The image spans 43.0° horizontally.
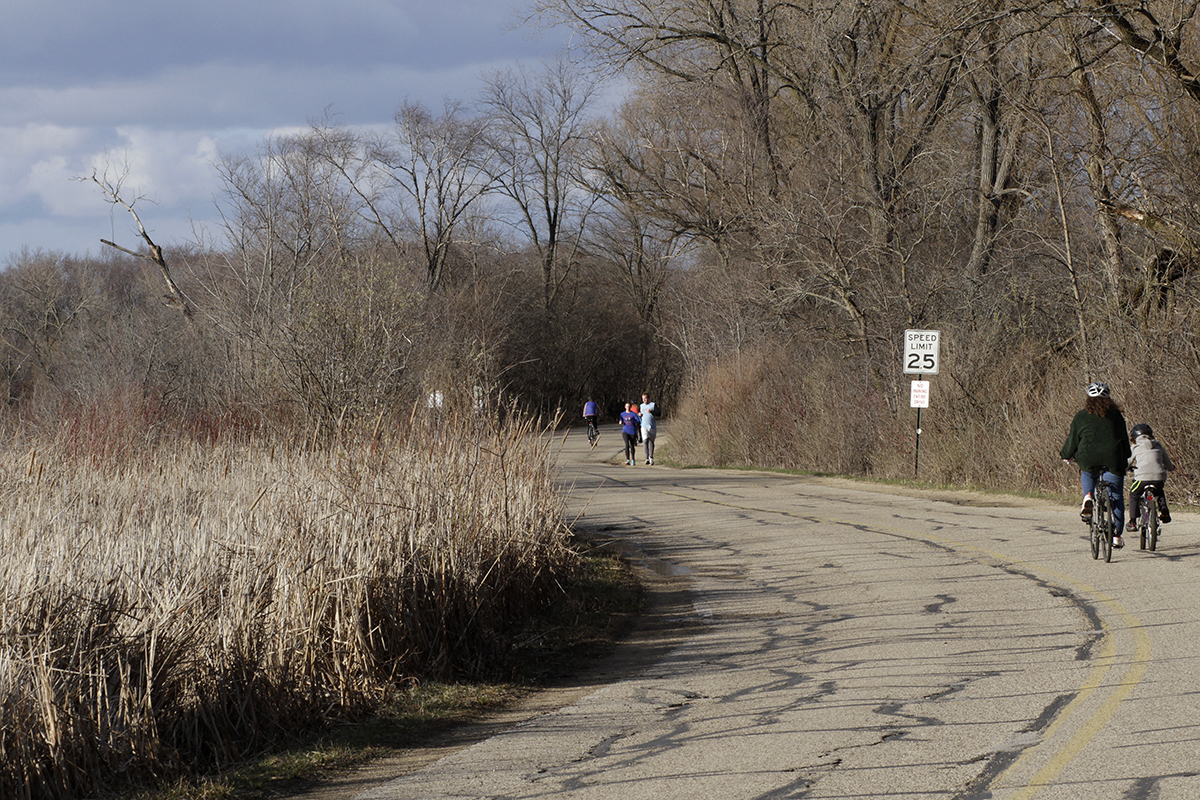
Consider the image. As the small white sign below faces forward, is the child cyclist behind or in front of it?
in front

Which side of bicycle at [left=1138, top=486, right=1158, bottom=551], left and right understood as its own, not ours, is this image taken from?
back

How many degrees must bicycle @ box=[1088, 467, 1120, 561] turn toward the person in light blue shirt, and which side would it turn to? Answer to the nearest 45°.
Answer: approximately 45° to its left

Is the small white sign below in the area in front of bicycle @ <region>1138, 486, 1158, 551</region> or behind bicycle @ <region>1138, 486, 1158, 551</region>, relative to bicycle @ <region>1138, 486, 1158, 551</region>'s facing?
in front

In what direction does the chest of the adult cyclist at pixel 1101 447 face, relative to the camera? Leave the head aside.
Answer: away from the camera

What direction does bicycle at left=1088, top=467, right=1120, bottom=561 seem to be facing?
away from the camera

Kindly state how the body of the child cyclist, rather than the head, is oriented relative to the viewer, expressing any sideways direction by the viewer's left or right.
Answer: facing away from the viewer

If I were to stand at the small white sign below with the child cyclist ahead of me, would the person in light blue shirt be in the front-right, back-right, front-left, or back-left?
back-right

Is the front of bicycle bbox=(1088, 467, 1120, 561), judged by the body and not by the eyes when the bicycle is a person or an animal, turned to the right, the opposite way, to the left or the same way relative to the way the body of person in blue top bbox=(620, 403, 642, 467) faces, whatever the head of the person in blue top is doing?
the opposite way

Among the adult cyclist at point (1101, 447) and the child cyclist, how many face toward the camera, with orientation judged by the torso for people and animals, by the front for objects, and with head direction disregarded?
0

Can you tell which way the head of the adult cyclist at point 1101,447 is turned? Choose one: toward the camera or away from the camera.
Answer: away from the camera
